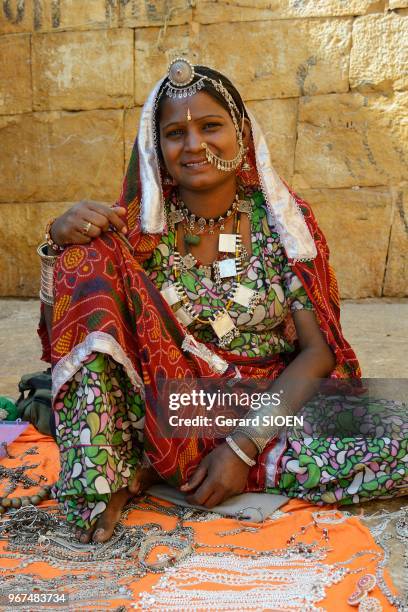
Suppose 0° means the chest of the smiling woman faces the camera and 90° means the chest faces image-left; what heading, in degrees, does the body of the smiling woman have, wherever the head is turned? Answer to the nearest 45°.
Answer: approximately 0°
